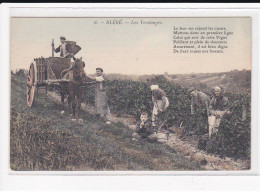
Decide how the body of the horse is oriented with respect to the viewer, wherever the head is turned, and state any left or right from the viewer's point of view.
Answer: facing the viewer and to the right of the viewer

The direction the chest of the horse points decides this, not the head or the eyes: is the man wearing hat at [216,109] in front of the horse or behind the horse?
in front

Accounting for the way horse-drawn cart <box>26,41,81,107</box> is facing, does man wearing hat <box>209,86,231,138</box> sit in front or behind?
in front

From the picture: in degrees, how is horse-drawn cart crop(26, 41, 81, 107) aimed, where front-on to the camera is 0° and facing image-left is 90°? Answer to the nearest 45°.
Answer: approximately 315°
